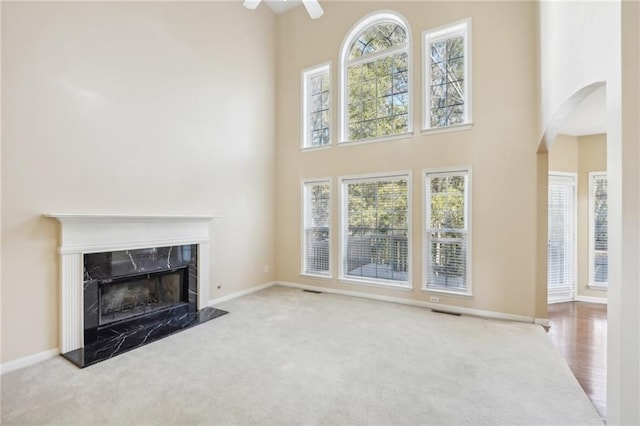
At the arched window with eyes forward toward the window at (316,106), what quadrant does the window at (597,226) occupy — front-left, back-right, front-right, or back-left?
back-right

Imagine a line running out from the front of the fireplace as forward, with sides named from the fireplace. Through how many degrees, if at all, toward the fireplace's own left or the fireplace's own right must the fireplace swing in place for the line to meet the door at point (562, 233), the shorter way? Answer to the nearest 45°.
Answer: approximately 45° to the fireplace's own left

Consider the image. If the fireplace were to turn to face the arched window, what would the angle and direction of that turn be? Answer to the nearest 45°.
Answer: approximately 45° to its left

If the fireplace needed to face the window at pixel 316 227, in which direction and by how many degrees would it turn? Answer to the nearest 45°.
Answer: approximately 45° to its left

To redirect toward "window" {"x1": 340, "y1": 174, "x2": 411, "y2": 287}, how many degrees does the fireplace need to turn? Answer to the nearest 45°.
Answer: approximately 45° to its left

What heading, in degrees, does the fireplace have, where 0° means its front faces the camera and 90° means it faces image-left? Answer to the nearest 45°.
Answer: approximately 315°
